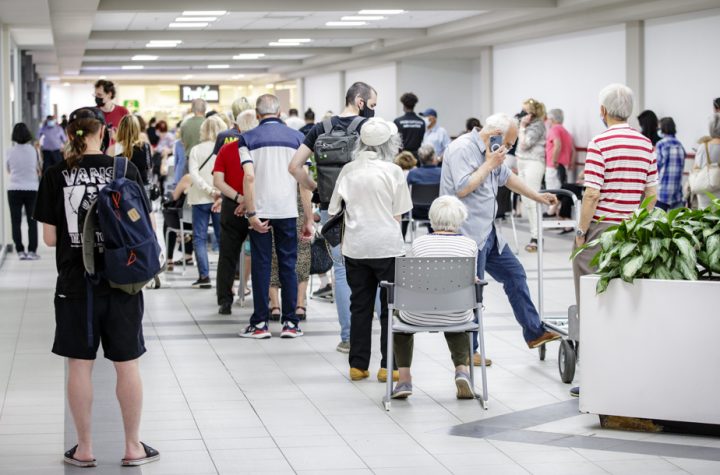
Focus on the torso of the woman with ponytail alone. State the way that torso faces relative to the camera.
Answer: away from the camera

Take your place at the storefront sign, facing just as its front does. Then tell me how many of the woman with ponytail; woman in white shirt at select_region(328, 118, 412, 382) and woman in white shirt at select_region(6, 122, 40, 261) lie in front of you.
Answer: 3

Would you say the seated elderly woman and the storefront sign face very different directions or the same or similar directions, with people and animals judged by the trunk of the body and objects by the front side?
very different directions

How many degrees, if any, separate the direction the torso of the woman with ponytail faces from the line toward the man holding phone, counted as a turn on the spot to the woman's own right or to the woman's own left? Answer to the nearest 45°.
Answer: approximately 45° to the woman's own right

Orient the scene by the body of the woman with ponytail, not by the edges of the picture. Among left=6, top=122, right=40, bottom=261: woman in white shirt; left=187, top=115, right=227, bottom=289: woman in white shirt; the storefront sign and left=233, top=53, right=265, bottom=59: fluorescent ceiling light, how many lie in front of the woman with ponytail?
4

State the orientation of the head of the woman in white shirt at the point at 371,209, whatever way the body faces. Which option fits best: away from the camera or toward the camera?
away from the camera

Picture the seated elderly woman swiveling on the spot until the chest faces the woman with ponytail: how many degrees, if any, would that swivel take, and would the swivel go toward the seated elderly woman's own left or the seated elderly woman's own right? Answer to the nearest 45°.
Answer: approximately 135° to the seated elderly woman's own left

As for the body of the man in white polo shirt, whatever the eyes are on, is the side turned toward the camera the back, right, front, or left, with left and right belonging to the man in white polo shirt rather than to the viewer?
back

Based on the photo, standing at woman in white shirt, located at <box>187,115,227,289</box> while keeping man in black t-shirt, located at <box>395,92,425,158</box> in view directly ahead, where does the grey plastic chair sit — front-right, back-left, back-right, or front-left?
back-right

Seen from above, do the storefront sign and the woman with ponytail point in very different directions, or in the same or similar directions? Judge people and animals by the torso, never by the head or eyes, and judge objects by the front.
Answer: very different directions

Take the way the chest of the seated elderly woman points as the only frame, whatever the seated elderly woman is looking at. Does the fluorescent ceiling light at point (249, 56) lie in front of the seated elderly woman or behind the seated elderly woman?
in front

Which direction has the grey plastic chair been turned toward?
away from the camera

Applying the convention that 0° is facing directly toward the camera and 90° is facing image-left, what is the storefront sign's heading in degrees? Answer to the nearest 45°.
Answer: approximately 0°

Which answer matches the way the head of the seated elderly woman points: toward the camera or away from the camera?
away from the camera

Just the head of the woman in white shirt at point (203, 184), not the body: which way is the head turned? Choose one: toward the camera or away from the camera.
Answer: away from the camera

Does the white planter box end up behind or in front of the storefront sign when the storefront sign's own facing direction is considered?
in front
